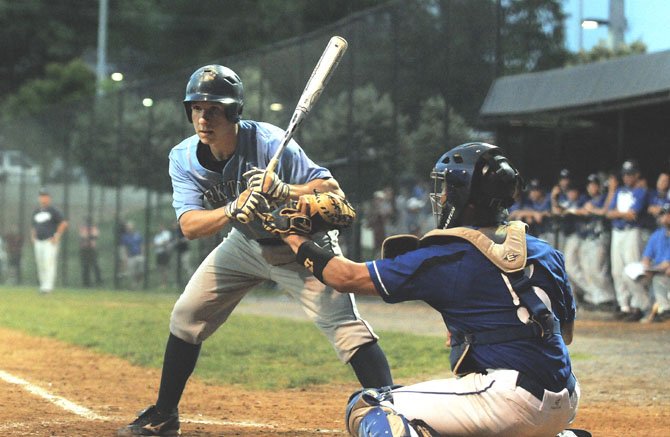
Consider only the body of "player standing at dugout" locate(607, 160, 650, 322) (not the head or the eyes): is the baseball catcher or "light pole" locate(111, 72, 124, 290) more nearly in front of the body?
the baseball catcher

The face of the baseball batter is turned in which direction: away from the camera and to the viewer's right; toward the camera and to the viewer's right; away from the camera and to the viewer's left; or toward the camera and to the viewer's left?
toward the camera and to the viewer's left

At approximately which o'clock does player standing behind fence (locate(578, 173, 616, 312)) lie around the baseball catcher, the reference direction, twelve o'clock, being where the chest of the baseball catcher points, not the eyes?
The player standing behind fence is roughly at 2 o'clock from the baseball catcher.

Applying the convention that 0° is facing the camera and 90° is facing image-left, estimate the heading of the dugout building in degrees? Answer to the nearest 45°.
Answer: approximately 45°

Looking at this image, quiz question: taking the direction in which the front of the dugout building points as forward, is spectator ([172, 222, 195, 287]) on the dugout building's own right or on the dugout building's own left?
on the dugout building's own right

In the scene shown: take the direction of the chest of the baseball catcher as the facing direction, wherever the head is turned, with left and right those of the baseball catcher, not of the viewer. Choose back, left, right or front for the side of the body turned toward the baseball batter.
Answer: front

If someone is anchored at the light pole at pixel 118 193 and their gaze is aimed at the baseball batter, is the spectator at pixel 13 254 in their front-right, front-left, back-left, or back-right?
back-right

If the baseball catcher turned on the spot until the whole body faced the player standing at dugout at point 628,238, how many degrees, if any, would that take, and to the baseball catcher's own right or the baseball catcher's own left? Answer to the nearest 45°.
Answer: approximately 45° to the baseball catcher's own right

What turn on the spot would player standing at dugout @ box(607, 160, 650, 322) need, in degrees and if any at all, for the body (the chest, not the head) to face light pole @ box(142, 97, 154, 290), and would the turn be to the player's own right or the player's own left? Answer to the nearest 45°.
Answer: approximately 90° to the player's own right

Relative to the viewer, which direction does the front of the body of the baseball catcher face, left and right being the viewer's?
facing away from the viewer and to the left of the viewer

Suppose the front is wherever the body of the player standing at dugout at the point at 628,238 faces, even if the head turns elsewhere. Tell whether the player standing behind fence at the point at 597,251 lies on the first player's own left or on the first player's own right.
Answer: on the first player's own right

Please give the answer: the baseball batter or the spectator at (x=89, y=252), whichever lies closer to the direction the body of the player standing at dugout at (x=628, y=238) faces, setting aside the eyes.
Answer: the baseball batter

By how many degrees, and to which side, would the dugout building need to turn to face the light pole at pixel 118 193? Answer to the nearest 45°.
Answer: approximately 90° to its right

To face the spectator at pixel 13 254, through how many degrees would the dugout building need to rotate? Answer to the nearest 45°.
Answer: approximately 90° to its right

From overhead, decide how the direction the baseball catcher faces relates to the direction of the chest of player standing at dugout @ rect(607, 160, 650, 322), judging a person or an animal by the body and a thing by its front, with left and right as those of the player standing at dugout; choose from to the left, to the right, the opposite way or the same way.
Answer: to the right

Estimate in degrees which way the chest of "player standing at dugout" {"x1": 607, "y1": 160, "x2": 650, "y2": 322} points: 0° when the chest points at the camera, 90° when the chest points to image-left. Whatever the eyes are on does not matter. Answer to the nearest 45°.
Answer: approximately 45°
